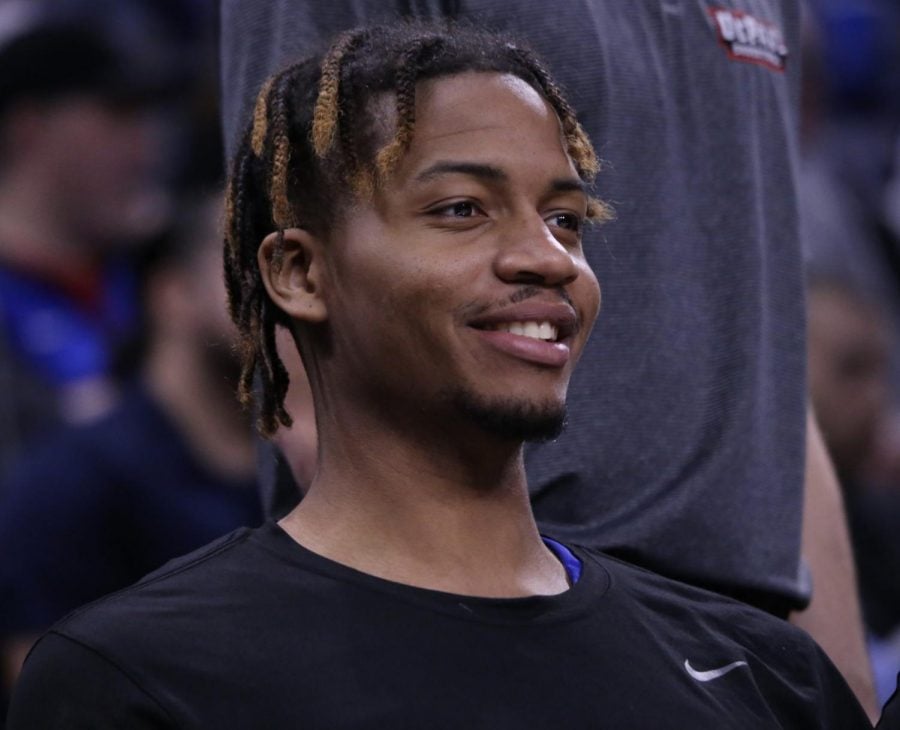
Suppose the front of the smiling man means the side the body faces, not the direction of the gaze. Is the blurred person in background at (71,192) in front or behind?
behind

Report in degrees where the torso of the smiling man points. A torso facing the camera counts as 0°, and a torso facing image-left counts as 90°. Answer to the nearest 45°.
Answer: approximately 315°

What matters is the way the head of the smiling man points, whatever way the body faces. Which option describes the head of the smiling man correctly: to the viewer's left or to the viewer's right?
to the viewer's right
